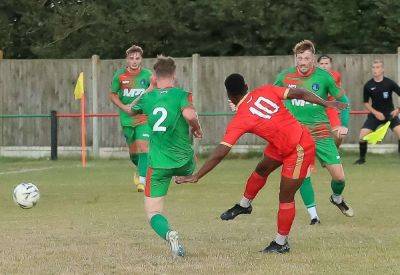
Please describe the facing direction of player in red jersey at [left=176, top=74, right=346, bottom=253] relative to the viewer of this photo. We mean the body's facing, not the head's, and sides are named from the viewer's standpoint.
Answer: facing away from the viewer and to the left of the viewer

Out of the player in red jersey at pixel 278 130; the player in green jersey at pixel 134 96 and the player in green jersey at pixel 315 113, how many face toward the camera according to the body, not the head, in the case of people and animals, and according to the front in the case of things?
2

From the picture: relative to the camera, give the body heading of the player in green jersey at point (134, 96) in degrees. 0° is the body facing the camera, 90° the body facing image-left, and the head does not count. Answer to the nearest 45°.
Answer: approximately 0°

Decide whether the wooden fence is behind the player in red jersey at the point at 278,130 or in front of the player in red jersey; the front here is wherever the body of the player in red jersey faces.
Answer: in front

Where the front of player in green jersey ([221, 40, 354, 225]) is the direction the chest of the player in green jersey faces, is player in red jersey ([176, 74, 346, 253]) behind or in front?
in front

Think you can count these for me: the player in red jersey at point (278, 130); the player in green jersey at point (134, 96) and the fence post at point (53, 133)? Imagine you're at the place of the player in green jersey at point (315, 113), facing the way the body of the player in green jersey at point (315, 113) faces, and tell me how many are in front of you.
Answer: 1

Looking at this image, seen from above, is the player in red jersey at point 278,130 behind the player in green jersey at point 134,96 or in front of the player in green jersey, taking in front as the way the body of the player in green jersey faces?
in front

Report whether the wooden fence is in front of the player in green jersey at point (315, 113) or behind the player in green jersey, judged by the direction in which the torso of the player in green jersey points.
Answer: behind

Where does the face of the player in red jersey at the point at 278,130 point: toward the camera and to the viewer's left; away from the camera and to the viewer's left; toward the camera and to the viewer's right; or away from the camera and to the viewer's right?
away from the camera and to the viewer's left

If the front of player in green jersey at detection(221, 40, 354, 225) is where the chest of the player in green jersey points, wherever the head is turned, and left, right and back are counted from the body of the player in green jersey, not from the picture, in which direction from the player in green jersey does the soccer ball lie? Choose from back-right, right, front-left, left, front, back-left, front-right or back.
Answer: right

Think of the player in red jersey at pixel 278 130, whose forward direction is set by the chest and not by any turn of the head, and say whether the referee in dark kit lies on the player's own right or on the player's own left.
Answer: on the player's own right

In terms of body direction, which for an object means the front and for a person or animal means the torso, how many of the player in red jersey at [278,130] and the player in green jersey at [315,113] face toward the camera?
1

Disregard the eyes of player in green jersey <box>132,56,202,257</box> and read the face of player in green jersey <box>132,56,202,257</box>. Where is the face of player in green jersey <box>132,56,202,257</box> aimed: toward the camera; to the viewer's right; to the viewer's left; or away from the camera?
away from the camera

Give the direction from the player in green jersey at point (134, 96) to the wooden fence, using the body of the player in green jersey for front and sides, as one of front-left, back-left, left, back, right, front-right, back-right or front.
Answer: back
